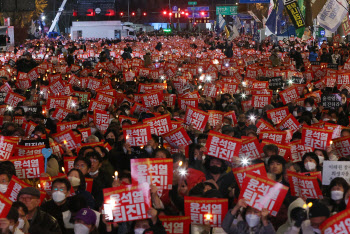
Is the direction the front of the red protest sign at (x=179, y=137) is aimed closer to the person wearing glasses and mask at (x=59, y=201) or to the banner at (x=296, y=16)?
the person wearing glasses and mask

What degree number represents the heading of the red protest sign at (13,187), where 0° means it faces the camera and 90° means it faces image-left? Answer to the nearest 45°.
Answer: approximately 0°

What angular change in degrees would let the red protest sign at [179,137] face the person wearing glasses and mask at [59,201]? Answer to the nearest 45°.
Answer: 0° — it already faces them

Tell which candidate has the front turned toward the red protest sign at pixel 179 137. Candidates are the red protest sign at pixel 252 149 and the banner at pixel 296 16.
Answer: the banner

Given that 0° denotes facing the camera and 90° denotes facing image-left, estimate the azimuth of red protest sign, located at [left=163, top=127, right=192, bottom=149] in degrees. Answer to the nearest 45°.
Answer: approximately 0°

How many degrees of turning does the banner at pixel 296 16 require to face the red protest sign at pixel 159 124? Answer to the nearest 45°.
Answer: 0° — it already faces it

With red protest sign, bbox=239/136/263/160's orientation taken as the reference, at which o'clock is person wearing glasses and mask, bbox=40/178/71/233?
The person wearing glasses and mask is roughly at 1 o'clock from the red protest sign.

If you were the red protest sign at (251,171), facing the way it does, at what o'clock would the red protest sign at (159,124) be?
the red protest sign at (159,124) is roughly at 5 o'clock from the red protest sign at (251,171).

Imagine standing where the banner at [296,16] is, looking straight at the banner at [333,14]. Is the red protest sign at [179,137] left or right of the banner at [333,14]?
right

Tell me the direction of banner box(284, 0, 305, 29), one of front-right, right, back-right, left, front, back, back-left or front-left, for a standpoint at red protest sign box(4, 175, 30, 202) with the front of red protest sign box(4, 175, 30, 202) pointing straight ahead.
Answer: back-left
